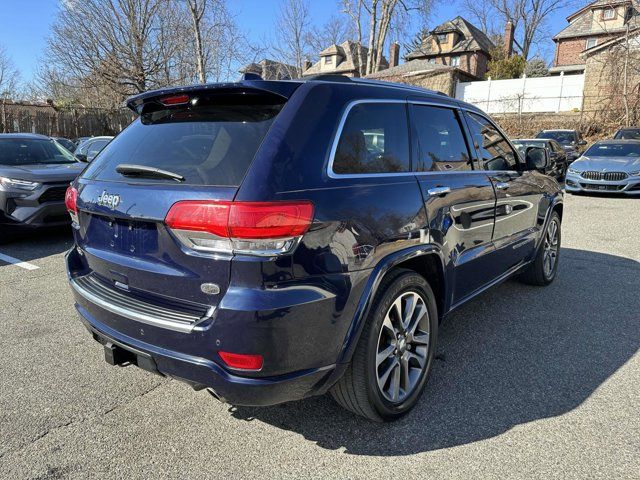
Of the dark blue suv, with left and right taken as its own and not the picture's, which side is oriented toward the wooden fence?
left

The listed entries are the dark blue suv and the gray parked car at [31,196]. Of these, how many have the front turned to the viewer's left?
0

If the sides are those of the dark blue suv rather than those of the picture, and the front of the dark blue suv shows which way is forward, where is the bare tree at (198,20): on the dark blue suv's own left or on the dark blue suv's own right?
on the dark blue suv's own left

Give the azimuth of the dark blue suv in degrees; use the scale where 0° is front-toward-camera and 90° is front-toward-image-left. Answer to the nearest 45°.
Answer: approximately 225°

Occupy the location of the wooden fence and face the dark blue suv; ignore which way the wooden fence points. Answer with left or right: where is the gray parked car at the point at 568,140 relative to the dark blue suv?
left

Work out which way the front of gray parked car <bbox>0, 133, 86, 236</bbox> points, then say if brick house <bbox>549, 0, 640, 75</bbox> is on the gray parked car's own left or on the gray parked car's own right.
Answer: on the gray parked car's own left

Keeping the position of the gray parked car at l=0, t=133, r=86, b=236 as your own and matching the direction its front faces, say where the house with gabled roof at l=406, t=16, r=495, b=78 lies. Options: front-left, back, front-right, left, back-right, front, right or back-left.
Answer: left

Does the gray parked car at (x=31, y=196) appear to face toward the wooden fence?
no

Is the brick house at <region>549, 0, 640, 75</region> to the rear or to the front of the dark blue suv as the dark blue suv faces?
to the front

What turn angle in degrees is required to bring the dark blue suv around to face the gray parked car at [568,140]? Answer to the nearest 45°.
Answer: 0° — it already faces it

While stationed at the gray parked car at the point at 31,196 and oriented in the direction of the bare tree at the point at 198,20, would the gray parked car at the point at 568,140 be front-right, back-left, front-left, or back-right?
front-right

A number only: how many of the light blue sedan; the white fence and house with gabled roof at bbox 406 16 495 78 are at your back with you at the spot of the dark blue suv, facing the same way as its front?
0

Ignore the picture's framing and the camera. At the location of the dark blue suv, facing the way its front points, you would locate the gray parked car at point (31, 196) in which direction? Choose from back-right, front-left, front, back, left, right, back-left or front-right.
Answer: left

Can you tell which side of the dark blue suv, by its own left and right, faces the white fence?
front

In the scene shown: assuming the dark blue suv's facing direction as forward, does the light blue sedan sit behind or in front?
in front

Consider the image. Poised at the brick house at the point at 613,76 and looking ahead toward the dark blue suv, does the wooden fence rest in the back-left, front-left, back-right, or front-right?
front-right
